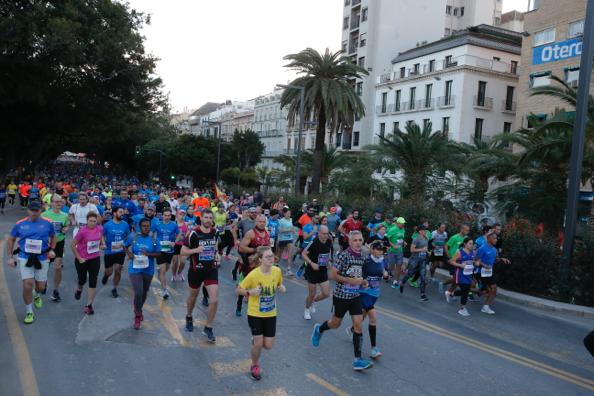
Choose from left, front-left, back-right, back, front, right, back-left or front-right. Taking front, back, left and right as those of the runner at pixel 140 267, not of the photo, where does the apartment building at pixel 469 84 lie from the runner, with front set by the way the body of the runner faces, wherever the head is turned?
back-left

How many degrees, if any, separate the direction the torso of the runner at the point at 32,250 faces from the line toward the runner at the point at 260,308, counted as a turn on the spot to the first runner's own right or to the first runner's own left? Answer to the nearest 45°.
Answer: approximately 45° to the first runner's own left

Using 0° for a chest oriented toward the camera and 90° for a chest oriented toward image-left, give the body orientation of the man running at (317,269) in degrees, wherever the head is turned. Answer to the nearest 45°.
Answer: approximately 315°

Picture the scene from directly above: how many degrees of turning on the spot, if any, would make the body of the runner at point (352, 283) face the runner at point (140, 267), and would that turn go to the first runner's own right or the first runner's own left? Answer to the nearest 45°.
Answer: approximately 135° to the first runner's own right

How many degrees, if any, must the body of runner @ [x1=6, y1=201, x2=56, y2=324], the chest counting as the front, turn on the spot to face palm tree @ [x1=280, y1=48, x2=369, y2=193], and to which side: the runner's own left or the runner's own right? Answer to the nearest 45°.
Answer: approximately 135° to the runner's own left

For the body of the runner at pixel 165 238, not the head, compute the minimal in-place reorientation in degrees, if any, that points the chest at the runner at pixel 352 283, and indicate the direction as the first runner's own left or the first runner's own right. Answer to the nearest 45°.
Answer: approximately 45° to the first runner's own left

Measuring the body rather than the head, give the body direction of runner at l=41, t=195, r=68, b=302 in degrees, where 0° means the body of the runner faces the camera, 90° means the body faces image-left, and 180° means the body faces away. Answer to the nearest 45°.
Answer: approximately 0°
